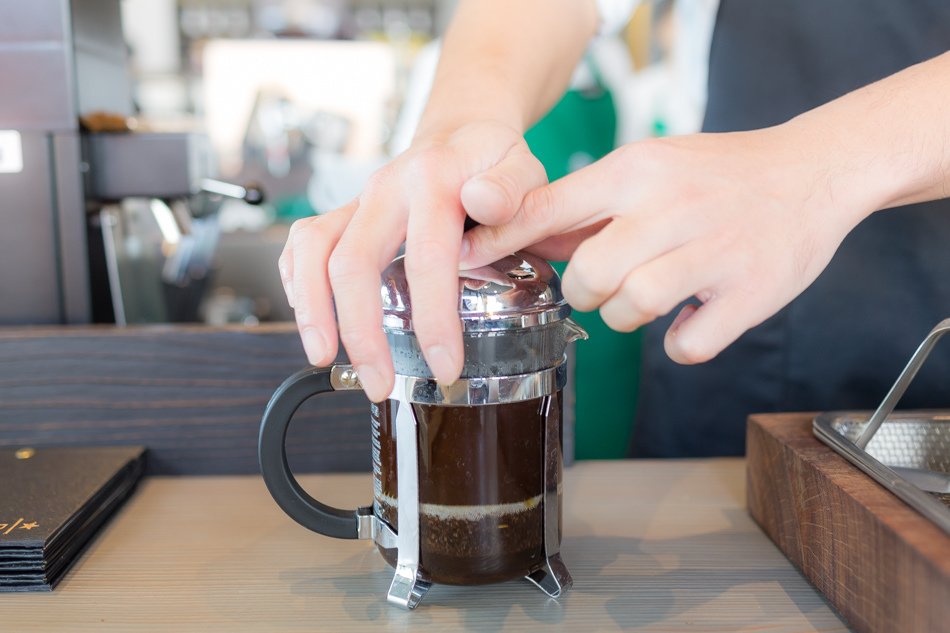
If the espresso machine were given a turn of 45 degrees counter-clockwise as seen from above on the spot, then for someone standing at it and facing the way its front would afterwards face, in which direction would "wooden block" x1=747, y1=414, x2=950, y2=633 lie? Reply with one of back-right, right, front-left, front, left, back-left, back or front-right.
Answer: right

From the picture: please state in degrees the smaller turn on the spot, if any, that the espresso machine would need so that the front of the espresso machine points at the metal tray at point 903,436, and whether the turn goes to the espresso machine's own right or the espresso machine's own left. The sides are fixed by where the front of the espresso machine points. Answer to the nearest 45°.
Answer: approximately 45° to the espresso machine's own right

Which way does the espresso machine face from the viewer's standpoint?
to the viewer's right

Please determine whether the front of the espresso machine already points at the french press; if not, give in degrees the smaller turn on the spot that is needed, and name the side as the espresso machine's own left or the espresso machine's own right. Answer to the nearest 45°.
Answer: approximately 45° to the espresso machine's own right

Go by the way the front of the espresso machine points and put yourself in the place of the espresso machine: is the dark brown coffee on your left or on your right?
on your right

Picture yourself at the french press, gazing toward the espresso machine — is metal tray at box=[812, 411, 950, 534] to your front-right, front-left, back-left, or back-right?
back-right

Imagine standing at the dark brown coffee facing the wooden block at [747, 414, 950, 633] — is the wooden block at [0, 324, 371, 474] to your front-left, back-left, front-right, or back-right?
back-left
